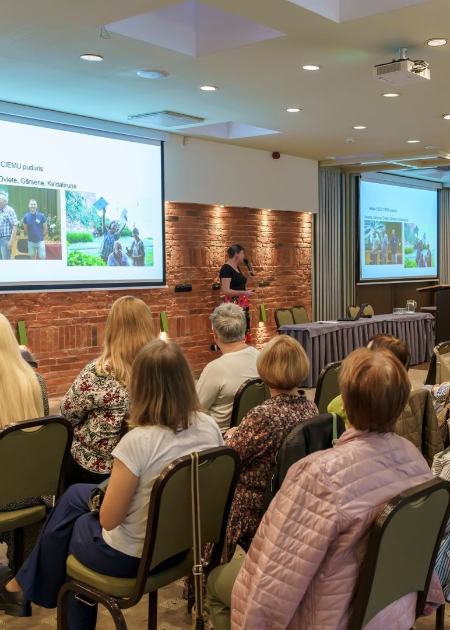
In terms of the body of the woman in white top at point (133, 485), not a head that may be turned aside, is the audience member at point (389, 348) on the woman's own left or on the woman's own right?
on the woman's own right

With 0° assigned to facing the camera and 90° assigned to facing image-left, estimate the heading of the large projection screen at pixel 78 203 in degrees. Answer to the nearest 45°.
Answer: approximately 315°

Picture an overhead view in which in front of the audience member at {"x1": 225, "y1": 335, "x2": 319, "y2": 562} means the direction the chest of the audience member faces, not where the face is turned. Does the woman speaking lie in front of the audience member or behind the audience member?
in front

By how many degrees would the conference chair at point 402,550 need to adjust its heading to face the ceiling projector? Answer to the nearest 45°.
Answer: approximately 45° to its right

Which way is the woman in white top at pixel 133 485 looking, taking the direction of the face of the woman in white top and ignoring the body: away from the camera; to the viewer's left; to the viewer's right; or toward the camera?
away from the camera

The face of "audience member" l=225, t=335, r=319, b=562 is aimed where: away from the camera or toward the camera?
away from the camera

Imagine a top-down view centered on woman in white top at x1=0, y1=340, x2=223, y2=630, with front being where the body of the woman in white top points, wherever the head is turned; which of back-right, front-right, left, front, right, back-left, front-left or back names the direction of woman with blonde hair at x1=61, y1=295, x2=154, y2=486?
front-right

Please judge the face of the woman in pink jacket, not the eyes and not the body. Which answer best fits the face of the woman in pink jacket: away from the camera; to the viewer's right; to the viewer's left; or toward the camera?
away from the camera

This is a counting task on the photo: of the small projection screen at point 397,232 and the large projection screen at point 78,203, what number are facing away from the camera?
0

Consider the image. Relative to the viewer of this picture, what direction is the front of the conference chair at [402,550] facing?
facing away from the viewer and to the left of the viewer

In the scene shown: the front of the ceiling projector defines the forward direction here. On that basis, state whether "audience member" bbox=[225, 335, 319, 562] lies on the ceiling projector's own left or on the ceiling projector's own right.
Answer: on the ceiling projector's own left

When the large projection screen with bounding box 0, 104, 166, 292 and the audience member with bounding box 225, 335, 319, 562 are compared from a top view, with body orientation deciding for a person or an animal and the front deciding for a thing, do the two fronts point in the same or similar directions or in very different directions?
very different directions

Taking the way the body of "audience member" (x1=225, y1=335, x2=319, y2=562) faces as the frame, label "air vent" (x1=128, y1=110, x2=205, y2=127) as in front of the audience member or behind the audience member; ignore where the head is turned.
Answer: in front

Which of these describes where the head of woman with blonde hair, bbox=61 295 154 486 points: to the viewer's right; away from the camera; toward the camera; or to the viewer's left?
away from the camera
